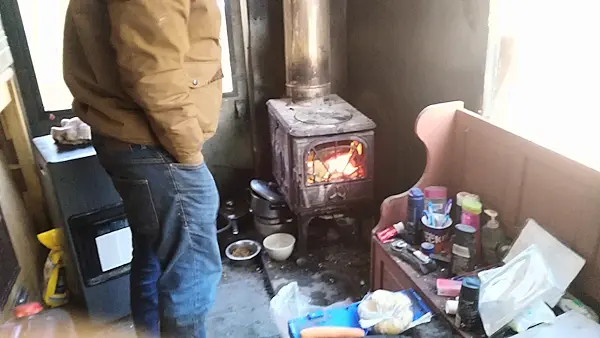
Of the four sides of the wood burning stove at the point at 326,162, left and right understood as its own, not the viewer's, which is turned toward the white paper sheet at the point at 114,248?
right

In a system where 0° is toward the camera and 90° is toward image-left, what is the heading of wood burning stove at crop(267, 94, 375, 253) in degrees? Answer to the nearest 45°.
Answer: approximately 315°

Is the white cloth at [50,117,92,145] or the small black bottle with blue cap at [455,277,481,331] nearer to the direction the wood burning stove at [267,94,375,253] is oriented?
the small black bottle with blue cap

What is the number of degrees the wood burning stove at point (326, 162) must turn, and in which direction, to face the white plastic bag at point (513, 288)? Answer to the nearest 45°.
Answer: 0° — it already faces it
